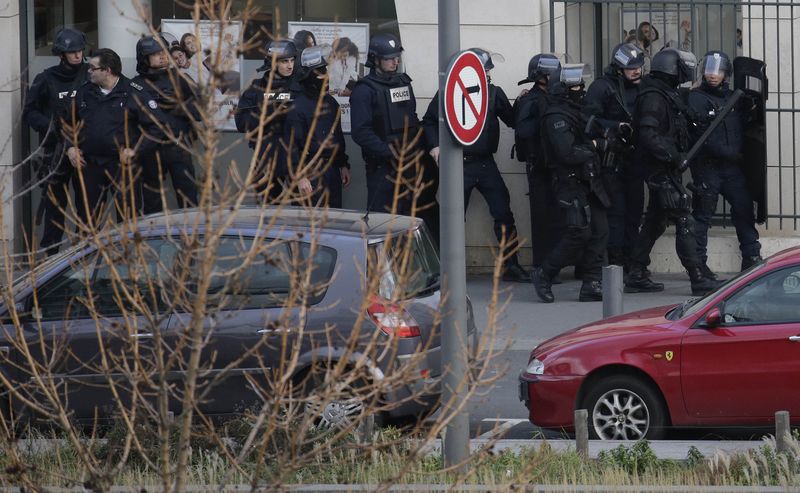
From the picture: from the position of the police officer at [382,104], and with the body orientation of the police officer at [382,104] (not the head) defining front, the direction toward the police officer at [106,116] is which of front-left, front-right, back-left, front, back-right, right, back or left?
back-right

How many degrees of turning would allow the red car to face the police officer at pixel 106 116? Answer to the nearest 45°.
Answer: approximately 45° to its right

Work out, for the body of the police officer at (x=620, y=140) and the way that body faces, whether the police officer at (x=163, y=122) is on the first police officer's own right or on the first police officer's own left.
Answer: on the first police officer's own right

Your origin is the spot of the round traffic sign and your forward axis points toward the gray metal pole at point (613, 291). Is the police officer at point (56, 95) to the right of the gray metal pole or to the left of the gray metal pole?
left

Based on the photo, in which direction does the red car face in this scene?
to the viewer's left
